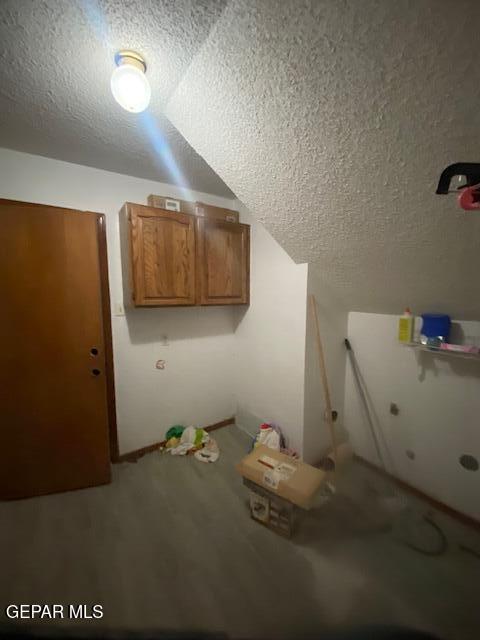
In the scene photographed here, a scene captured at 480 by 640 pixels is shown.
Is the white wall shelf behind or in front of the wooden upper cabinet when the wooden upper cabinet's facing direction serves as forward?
in front

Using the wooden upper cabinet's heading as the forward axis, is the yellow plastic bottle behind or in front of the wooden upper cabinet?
in front

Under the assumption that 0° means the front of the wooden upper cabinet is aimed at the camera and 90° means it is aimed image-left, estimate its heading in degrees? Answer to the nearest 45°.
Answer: approximately 315°

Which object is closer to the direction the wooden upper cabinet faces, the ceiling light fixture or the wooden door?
the ceiling light fixture

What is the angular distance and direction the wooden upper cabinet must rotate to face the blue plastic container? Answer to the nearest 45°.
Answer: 0° — it already faces it
